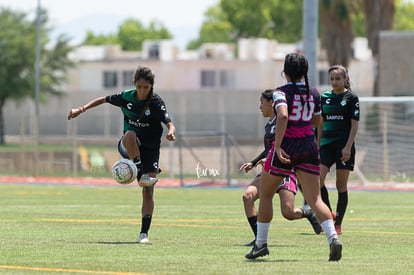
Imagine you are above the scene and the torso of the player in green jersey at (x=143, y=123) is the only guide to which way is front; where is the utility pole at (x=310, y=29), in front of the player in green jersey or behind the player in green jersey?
behind

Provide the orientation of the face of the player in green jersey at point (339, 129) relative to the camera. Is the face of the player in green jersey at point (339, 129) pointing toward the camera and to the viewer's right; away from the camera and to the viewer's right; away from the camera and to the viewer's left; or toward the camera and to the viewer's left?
toward the camera and to the viewer's left

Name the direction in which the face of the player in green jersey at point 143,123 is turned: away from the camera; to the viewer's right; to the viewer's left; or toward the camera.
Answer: toward the camera

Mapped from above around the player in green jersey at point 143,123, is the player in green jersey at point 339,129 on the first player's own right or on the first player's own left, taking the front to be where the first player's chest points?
on the first player's own left

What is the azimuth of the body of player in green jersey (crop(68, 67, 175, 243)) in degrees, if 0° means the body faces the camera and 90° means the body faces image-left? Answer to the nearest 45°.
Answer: approximately 0°

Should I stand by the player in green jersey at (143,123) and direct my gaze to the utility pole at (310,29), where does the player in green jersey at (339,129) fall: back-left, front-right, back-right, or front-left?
front-right
